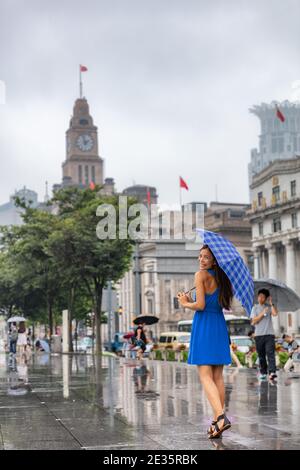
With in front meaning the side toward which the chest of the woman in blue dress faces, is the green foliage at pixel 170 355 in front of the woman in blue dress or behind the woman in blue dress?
in front

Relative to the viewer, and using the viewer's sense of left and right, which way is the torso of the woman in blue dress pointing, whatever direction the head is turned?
facing away from the viewer and to the left of the viewer

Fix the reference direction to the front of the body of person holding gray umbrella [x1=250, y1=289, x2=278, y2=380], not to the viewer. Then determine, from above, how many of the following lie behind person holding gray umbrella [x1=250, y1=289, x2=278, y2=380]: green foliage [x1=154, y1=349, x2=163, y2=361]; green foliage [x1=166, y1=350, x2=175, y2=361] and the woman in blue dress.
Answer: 2

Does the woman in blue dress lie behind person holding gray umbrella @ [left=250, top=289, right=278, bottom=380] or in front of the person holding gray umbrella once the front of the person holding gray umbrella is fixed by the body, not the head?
in front

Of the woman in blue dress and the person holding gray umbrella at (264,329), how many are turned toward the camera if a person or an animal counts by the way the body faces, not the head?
1

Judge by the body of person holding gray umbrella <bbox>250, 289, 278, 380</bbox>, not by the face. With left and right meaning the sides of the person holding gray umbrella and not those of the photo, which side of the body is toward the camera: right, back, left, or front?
front

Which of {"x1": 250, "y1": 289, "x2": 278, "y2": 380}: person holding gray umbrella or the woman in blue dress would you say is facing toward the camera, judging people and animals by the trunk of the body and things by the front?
the person holding gray umbrella

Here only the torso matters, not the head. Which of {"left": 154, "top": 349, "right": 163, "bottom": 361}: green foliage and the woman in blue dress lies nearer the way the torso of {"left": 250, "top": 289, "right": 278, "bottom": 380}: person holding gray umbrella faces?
the woman in blue dress

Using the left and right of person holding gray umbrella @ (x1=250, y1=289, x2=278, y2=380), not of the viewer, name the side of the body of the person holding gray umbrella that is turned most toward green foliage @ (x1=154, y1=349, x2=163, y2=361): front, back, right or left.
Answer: back

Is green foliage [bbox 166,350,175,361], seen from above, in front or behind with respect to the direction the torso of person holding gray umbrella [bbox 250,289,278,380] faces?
behind
